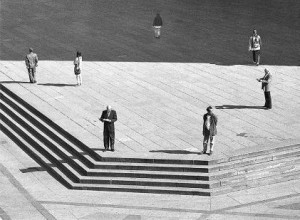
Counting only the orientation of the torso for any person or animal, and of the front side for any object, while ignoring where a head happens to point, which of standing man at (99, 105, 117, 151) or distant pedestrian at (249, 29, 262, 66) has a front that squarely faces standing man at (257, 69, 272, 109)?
the distant pedestrian

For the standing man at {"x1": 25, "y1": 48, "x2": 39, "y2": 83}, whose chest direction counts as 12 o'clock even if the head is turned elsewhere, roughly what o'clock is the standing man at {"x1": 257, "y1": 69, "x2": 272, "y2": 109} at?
the standing man at {"x1": 257, "y1": 69, "x2": 272, "y2": 109} is roughly at 4 o'clock from the standing man at {"x1": 25, "y1": 48, "x2": 39, "y2": 83}.

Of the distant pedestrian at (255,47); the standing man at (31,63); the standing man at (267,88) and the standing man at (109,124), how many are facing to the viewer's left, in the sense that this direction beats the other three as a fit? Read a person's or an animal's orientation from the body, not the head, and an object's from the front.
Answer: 1

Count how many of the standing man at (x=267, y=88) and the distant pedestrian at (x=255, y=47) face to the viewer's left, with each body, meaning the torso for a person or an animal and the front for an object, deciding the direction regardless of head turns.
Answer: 1

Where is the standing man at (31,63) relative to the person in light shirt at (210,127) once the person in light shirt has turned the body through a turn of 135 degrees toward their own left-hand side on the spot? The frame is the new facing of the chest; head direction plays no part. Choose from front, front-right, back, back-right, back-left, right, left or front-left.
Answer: back-left

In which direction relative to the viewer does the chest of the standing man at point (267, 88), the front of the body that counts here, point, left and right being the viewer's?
facing to the left of the viewer

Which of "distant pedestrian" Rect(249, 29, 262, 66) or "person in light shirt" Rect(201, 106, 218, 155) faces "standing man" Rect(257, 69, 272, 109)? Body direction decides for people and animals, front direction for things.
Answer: the distant pedestrian

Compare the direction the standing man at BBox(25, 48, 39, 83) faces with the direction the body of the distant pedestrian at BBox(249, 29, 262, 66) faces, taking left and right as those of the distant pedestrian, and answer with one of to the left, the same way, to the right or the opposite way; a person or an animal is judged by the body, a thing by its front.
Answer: the opposite way

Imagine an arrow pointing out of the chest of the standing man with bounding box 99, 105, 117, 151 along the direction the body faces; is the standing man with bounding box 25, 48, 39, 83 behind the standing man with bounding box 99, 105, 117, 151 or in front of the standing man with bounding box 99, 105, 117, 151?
behind

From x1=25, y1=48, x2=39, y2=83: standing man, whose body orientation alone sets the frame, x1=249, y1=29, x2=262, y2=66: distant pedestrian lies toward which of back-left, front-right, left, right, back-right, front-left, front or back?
right

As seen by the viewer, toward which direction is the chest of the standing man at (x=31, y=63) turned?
away from the camera
